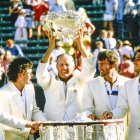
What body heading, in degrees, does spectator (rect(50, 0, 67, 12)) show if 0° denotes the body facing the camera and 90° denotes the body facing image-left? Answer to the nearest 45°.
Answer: approximately 0°

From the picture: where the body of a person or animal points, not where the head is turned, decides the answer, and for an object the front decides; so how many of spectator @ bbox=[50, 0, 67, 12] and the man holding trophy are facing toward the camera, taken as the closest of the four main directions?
2

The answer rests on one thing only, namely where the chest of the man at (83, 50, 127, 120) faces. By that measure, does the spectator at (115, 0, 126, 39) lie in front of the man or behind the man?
behind

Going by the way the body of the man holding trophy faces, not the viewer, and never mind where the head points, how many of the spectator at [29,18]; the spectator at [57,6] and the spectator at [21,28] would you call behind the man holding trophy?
3

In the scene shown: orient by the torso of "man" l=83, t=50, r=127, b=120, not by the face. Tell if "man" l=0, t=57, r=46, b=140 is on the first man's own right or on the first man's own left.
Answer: on the first man's own right

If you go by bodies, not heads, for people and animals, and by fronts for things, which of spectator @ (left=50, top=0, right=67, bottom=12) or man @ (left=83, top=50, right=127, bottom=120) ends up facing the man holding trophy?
the spectator

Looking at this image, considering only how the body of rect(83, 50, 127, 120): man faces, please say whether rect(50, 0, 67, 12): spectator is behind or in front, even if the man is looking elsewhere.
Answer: behind

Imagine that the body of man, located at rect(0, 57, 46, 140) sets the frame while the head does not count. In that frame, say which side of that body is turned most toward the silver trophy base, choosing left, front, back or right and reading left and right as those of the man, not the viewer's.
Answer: front
